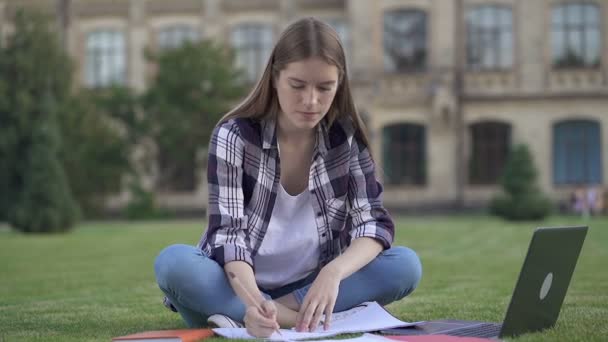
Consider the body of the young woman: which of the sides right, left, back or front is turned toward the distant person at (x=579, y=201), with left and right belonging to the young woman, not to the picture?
back

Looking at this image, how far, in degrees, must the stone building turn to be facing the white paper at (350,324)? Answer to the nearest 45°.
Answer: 0° — it already faces it

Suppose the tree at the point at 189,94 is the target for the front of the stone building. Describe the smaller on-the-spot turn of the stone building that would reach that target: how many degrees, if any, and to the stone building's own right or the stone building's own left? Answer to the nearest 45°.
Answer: approximately 90° to the stone building's own right

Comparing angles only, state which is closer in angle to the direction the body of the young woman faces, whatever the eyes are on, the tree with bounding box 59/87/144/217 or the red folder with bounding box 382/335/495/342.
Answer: the red folder

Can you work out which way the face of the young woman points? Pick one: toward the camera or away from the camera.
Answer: toward the camera

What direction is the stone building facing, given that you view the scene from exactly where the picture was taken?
facing the viewer

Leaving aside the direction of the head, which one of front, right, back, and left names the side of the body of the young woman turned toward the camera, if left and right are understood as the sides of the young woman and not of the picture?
front

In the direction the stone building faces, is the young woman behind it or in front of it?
in front

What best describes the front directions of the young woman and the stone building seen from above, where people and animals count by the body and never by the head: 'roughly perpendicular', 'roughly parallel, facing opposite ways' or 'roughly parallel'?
roughly parallel

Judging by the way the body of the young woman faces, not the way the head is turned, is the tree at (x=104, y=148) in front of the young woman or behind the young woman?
behind

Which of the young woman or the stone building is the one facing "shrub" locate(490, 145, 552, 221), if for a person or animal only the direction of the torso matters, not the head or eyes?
the stone building

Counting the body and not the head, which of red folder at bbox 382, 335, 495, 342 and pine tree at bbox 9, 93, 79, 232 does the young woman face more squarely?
the red folder

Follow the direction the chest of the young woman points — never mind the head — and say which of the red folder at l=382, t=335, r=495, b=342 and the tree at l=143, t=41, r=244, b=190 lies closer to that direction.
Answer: the red folder

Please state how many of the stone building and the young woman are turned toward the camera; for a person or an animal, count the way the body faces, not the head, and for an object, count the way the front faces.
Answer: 2

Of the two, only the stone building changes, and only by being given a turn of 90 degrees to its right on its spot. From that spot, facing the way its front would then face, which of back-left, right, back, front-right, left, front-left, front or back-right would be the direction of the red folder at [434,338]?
left

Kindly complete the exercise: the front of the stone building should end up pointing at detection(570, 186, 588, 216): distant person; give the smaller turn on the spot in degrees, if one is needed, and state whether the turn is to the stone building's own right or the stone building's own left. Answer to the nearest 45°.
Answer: approximately 45° to the stone building's own left
